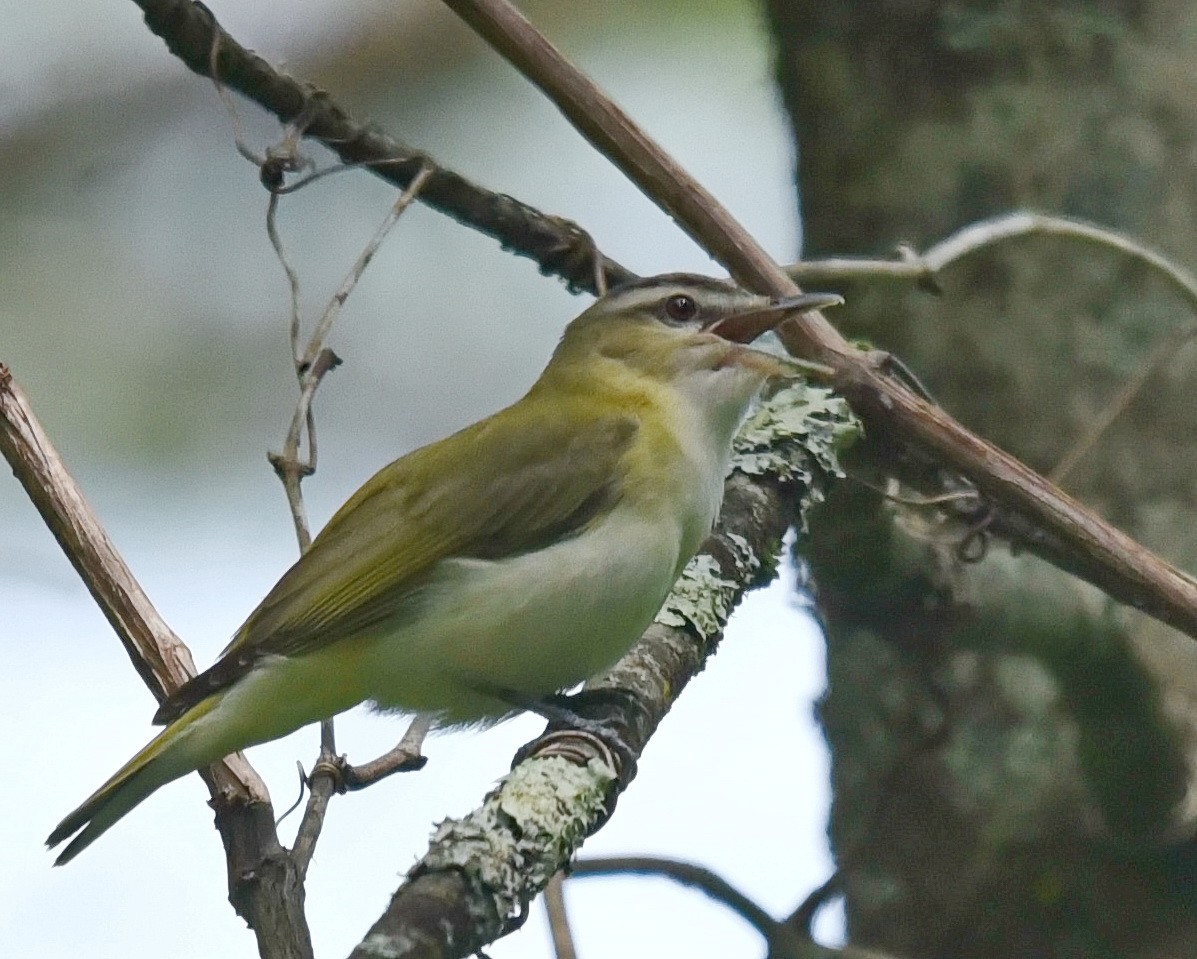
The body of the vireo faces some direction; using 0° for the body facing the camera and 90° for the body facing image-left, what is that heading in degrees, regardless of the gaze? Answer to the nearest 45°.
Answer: approximately 270°

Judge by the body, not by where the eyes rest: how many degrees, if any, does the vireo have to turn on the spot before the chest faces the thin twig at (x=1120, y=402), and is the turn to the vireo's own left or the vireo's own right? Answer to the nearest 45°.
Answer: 0° — it already faces it

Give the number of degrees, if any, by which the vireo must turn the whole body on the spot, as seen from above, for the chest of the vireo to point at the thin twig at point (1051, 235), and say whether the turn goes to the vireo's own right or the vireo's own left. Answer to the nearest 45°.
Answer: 0° — it already faces it

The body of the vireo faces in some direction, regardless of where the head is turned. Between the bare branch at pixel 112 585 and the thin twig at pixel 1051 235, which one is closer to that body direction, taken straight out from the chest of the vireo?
the thin twig
